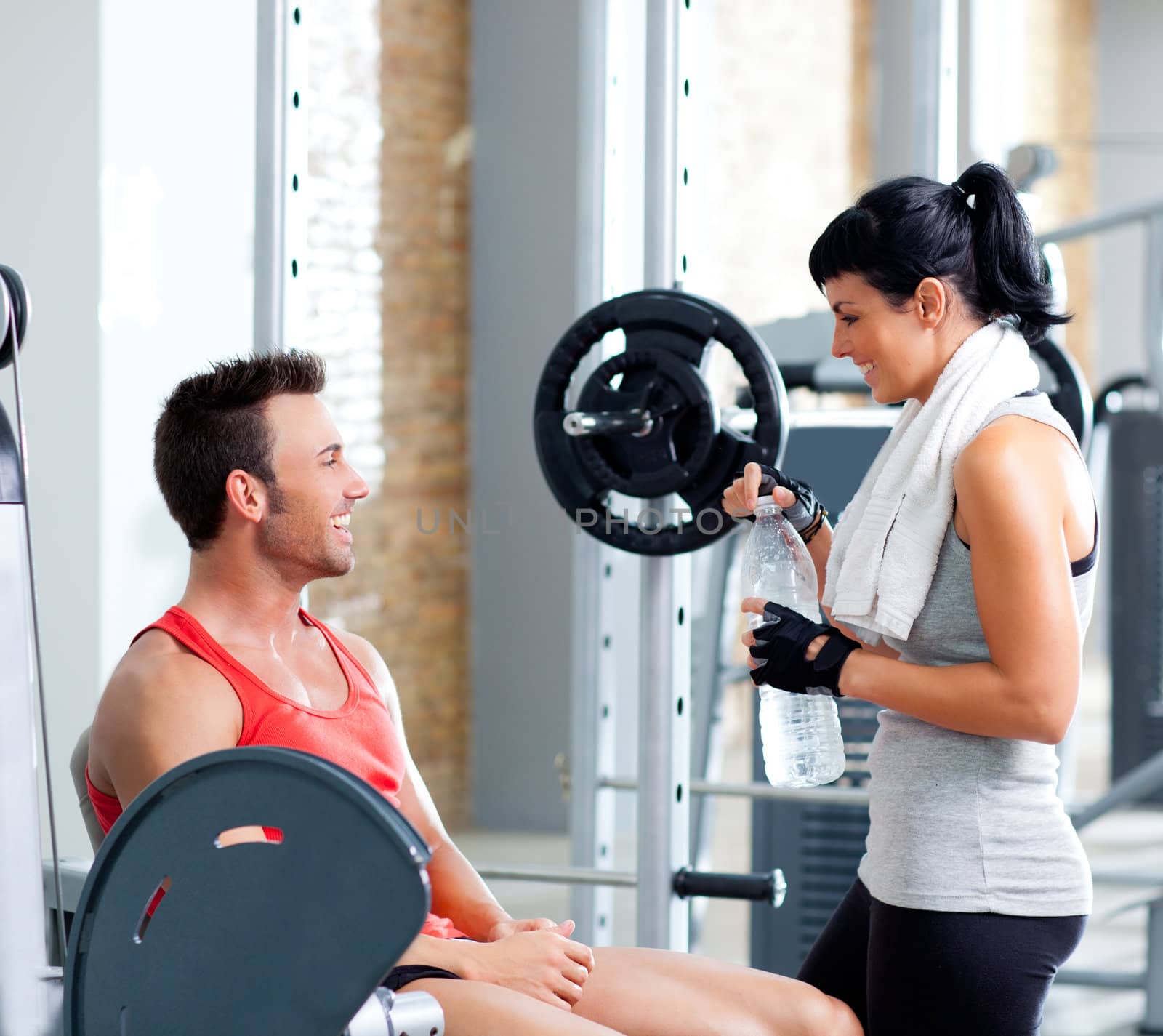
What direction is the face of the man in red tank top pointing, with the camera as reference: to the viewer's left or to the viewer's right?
to the viewer's right

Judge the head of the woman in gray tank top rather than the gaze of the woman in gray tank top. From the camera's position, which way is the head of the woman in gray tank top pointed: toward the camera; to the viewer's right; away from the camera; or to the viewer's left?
to the viewer's left

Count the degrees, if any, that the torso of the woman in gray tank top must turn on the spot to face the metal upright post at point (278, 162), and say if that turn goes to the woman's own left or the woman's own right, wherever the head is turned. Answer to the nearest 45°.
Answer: approximately 45° to the woman's own right

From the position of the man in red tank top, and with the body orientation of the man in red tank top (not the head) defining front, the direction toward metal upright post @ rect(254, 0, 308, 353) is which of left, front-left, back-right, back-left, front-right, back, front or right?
back-left

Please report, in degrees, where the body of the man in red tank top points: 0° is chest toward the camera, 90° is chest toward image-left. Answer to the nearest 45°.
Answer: approximately 315°

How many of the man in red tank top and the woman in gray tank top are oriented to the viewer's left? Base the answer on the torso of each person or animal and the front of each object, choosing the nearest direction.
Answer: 1

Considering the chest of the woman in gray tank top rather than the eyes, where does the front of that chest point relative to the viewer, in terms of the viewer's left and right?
facing to the left of the viewer
